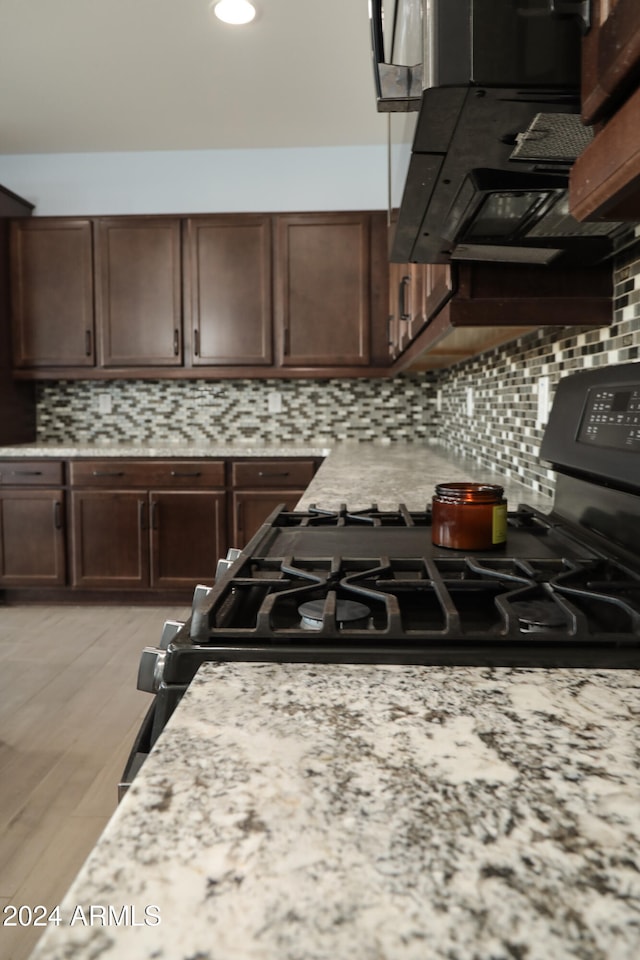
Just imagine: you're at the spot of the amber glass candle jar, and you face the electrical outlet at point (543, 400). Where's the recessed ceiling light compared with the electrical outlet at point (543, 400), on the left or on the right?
left

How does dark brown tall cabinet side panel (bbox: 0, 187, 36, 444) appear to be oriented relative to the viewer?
to the viewer's right
